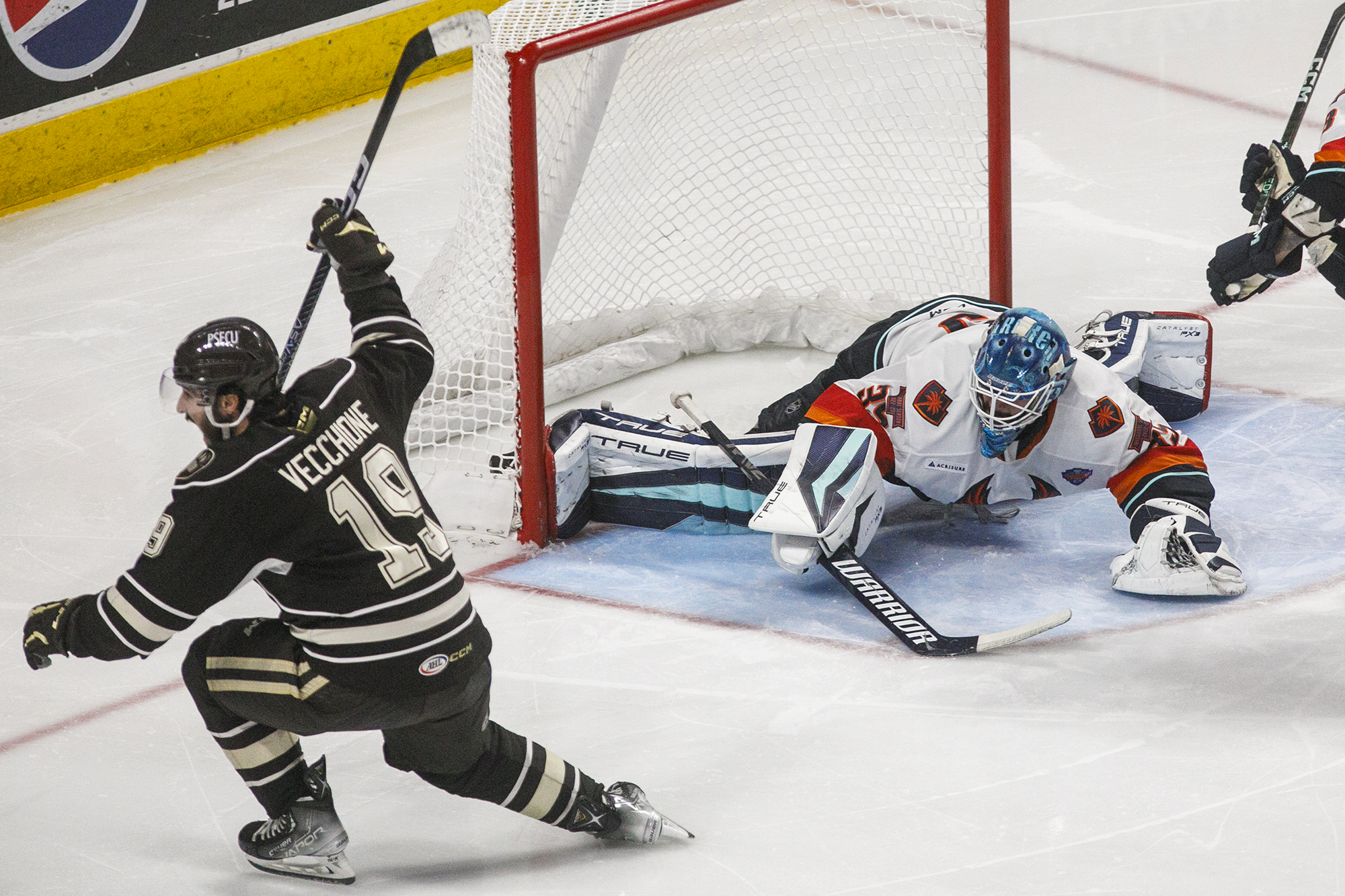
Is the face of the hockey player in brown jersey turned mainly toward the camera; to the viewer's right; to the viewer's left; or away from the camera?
to the viewer's left

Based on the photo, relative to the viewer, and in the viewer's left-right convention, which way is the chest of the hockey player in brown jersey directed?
facing away from the viewer and to the left of the viewer

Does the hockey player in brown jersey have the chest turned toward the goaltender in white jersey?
no

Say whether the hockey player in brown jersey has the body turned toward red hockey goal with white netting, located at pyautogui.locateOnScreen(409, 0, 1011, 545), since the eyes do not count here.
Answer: no

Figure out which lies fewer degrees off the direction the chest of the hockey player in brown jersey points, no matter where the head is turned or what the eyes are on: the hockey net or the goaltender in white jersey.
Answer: the hockey net

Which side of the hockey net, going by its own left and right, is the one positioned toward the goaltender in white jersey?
front

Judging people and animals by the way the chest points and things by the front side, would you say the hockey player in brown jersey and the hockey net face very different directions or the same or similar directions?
very different directions

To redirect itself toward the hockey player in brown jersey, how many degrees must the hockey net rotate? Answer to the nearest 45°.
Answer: approximately 45° to its right

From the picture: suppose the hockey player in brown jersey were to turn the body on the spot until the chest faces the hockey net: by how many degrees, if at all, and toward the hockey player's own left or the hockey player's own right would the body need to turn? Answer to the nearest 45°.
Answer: approximately 90° to the hockey player's own right
